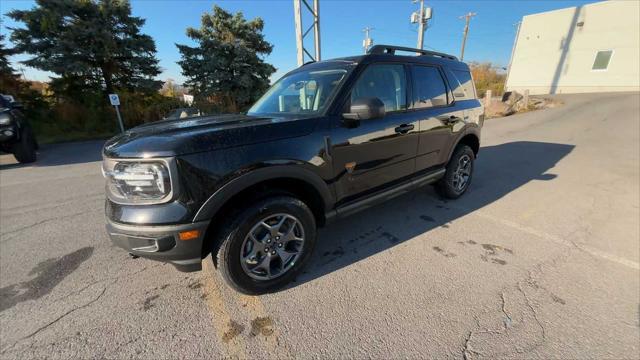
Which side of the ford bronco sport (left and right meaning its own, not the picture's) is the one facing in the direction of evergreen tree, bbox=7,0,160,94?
right

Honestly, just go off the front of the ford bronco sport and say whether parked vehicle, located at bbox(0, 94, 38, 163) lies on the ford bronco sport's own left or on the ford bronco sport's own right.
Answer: on the ford bronco sport's own right

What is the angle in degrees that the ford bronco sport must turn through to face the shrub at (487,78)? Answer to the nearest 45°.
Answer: approximately 180°

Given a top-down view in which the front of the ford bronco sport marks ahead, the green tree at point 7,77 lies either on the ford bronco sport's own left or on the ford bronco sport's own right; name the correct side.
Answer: on the ford bronco sport's own right

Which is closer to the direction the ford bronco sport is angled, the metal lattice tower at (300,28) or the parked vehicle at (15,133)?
the parked vehicle

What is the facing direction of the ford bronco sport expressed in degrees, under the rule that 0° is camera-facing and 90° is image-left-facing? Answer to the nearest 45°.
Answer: approximately 45°

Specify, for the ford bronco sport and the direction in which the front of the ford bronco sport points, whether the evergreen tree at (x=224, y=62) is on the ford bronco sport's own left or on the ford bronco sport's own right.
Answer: on the ford bronco sport's own right

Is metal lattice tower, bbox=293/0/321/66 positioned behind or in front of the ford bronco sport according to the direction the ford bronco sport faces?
behind

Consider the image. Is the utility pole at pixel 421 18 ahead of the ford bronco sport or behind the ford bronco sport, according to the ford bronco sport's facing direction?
behind

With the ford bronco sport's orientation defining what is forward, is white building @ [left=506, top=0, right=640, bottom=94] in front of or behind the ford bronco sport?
behind

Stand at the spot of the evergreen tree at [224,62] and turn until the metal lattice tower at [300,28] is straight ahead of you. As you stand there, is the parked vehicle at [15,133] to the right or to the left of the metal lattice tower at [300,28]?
right
